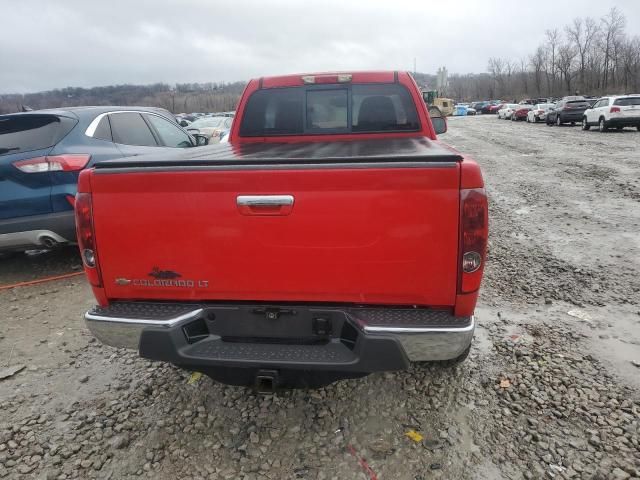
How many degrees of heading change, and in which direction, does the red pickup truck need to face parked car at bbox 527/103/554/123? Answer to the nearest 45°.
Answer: approximately 45° to its right

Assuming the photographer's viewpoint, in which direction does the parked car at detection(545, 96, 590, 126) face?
facing away from the viewer and to the left of the viewer

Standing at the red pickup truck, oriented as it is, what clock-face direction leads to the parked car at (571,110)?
The parked car is roughly at 1 o'clock from the red pickup truck.

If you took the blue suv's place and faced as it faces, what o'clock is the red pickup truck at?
The red pickup truck is roughly at 4 o'clock from the blue suv.

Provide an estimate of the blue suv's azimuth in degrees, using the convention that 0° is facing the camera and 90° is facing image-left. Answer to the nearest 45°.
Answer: approximately 225°

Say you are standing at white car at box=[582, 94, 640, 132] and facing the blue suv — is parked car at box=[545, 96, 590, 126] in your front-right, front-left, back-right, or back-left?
back-right

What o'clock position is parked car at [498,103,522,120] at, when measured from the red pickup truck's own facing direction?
The parked car is roughly at 1 o'clock from the red pickup truck.

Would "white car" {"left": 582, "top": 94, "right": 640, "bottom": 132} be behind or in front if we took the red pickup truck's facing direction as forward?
in front

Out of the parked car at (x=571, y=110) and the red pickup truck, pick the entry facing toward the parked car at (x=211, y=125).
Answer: the red pickup truck

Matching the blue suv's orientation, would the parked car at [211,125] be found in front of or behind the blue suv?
in front

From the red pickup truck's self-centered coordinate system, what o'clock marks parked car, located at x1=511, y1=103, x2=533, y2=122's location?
The parked car is roughly at 1 o'clock from the red pickup truck.

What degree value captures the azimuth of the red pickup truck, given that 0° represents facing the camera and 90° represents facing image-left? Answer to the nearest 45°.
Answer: approximately 180°
